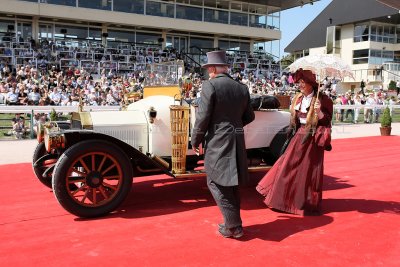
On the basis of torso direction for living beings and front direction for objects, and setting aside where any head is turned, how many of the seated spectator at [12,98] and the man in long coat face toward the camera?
1

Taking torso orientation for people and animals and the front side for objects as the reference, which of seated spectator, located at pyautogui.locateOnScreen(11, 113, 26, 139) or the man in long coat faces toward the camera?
the seated spectator

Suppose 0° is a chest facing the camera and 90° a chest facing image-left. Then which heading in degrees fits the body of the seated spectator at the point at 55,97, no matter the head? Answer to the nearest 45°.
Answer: approximately 0°

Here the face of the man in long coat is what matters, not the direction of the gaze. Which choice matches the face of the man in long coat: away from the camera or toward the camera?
away from the camera

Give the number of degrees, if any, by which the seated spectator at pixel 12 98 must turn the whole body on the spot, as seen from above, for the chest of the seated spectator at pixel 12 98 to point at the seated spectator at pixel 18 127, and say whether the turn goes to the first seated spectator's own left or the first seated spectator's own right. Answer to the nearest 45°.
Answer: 0° — they already face them

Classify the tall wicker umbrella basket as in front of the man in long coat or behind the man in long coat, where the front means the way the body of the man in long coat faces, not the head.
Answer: in front

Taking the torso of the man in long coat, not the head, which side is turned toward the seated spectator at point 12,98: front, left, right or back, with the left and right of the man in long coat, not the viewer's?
front

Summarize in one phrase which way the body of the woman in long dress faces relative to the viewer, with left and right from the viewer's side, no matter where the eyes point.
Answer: facing the viewer and to the left of the viewer

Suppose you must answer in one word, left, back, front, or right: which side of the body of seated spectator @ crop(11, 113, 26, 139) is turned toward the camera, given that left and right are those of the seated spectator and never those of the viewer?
front

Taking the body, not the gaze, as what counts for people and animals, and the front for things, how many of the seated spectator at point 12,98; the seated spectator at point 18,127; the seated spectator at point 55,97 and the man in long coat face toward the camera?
3

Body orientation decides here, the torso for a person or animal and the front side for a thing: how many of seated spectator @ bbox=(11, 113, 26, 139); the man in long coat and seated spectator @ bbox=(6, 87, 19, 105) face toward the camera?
2

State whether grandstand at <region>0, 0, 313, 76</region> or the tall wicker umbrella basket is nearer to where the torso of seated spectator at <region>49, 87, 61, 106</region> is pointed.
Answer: the tall wicker umbrella basket

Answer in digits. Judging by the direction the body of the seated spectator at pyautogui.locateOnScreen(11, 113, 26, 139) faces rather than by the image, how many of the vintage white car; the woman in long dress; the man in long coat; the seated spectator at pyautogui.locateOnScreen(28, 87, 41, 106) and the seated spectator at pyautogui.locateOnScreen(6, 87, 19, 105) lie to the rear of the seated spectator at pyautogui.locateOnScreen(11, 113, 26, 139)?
2

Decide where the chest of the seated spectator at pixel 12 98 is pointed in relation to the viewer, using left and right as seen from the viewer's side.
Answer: facing the viewer

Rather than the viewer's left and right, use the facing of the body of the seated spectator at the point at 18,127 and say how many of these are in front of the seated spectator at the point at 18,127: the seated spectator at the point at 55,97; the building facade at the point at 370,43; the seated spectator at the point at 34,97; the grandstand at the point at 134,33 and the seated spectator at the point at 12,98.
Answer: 0

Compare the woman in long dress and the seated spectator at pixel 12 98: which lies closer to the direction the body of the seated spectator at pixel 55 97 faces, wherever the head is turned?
the woman in long dress
